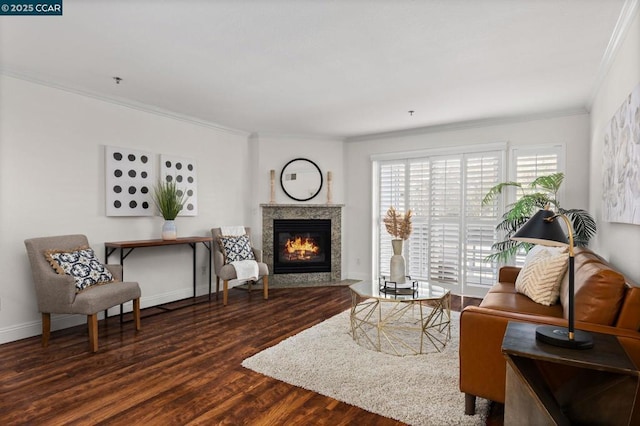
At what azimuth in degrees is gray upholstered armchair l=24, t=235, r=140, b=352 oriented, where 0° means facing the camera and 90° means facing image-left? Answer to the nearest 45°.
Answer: approximately 315°

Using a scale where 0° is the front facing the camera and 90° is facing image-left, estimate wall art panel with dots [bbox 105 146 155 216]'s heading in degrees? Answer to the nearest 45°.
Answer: approximately 315°

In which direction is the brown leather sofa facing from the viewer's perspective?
to the viewer's left

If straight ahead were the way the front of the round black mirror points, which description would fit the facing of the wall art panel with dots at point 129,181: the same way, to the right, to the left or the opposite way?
to the left

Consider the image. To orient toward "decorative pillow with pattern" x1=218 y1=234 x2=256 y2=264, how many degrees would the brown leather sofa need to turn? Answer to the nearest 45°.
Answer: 0° — it already faces it

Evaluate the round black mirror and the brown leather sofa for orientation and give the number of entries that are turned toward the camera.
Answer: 1

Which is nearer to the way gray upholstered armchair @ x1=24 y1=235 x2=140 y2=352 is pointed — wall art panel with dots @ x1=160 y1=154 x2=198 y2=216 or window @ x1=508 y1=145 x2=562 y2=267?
the window

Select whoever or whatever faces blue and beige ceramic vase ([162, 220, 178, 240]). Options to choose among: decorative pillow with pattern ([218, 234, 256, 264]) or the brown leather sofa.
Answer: the brown leather sofa

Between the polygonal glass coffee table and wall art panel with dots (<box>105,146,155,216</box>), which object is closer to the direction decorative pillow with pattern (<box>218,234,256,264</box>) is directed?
the polygonal glass coffee table

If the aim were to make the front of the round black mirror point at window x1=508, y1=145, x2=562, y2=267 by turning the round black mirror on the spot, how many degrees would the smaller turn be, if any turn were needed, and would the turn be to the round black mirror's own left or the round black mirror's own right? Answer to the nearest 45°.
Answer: approximately 45° to the round black mirror's own left

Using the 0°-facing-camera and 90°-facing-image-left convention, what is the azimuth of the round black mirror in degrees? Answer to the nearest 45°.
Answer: approximately 0°
